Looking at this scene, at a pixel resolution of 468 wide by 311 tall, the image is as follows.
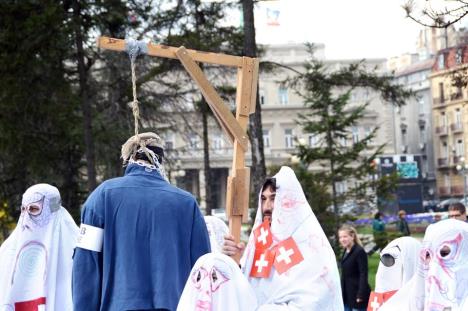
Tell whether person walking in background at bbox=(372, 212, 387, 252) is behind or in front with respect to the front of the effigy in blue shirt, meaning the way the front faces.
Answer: in front

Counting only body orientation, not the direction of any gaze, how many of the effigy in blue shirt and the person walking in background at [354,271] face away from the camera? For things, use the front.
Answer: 1

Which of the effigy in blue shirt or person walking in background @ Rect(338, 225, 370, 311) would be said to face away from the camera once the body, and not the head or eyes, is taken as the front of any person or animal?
the effigy in blue shirt

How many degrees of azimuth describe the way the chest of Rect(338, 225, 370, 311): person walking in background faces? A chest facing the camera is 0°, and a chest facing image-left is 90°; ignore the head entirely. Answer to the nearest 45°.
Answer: approximately 45°

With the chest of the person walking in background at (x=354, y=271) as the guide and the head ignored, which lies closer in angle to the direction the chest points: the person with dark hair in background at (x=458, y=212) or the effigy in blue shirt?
the effigy in blue shirt

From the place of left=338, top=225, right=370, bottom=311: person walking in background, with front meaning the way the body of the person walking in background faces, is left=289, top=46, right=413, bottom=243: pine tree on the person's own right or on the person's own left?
on the person's own right

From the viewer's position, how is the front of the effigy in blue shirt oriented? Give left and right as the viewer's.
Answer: facing away from the viewer
